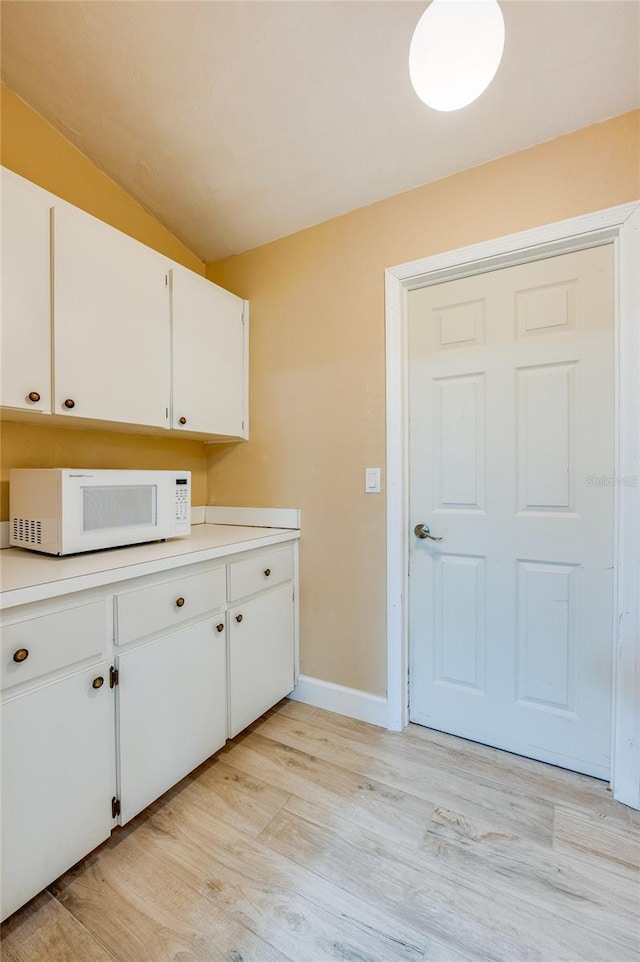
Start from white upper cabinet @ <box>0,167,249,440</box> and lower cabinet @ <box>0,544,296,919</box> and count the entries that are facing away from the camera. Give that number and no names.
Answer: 0

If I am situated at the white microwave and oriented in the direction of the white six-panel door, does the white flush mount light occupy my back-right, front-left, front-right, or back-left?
front-right

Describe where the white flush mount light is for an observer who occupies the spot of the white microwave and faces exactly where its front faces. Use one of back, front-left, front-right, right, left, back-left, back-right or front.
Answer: front

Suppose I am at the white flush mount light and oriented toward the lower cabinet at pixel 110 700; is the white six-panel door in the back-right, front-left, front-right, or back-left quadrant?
back-right

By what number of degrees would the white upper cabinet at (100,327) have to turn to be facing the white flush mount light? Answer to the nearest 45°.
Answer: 0° — it already faces it

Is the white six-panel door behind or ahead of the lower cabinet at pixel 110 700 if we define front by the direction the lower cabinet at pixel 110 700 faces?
ahead

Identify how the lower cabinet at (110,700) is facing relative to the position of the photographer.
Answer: facing the viewer and to the right of the viewer
